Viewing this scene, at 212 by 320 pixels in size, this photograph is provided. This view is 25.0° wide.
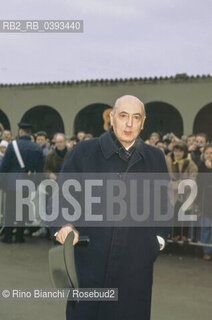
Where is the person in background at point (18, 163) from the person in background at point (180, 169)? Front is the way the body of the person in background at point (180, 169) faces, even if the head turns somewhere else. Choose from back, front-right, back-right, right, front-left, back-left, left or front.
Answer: right

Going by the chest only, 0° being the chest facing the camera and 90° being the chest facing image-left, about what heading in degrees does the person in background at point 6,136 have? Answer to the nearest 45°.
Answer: approximately 0°

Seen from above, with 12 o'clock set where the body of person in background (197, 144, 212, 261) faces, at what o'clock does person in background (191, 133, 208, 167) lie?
person in background (191, 133, 208, 167) is roughly at 6 o'clock from person in background (197, 144, 212, 261).

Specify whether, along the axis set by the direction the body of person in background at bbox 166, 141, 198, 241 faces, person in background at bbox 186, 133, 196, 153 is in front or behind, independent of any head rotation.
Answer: behind

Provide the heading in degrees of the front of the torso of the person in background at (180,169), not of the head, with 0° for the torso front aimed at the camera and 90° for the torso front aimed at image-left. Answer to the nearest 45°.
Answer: approximately 0°

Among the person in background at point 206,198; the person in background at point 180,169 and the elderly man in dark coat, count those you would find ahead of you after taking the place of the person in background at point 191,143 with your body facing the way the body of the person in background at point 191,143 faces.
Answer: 3
